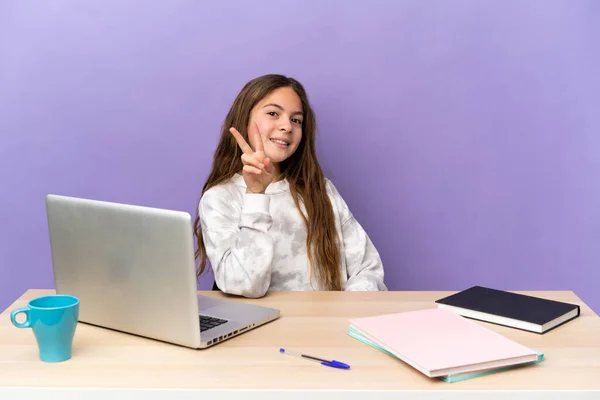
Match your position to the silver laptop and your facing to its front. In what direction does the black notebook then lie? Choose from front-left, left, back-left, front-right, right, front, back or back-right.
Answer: front-right

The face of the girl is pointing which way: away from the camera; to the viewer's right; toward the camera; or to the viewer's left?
toward the camera

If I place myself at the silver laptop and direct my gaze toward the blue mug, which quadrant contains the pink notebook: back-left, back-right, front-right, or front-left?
back-left

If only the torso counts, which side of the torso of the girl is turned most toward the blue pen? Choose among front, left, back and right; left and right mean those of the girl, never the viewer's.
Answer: front

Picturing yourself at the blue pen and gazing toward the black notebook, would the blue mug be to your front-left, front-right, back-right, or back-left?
back-left

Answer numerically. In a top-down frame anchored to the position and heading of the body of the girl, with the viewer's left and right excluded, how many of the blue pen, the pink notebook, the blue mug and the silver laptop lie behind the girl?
0

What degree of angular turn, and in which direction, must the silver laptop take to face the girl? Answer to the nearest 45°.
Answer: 0° — it already faces them

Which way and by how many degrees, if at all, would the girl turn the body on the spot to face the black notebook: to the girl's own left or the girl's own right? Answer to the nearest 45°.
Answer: approximately 45° to the girl's own left

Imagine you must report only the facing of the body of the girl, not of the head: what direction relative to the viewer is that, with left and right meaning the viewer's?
facing the viewer

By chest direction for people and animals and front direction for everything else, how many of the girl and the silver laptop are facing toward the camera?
1

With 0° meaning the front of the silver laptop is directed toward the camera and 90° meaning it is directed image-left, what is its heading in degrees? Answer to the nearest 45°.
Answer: approximately 225°
